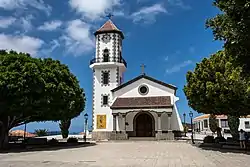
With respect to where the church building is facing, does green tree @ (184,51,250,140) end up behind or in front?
in front

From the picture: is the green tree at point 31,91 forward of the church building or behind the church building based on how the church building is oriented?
forward

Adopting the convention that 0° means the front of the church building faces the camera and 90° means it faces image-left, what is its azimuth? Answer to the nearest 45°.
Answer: approximately 0°
